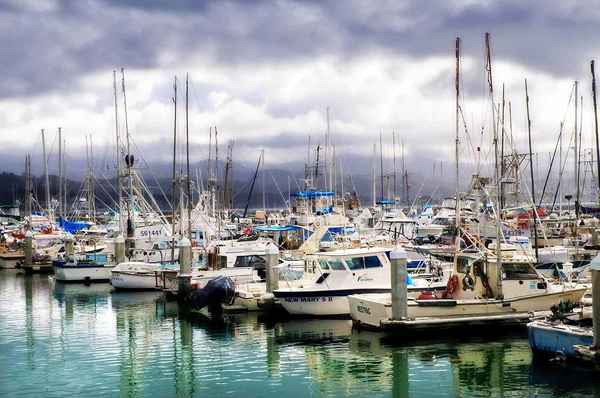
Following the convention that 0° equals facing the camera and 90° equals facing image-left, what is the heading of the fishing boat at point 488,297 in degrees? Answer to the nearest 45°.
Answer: approximately 225°

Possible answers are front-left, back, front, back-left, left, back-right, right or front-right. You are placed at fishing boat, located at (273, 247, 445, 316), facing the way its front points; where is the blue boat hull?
left

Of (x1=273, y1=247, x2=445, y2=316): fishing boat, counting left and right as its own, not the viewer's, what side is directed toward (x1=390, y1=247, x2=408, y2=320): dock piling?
left

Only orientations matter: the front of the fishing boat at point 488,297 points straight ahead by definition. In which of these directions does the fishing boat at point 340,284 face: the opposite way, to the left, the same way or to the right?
the opposite way
